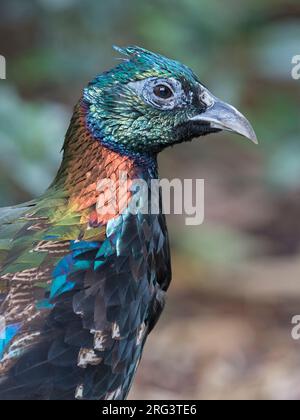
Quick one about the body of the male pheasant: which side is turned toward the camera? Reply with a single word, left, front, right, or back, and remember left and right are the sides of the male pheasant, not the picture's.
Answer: right
